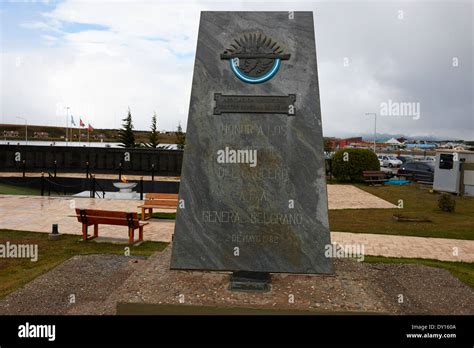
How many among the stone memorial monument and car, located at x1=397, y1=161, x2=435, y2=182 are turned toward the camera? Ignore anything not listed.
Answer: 1

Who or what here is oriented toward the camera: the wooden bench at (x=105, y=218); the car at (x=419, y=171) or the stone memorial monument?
the stone memorial monument

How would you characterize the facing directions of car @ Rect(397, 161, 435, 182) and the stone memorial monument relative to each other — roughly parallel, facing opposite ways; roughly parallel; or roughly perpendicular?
roughly perpendicular

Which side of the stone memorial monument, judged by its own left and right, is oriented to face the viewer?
front

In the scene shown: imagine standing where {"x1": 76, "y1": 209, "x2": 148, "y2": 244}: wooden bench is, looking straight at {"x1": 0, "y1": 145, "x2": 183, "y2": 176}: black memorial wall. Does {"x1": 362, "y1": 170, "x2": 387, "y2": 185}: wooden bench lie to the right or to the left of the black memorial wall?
right

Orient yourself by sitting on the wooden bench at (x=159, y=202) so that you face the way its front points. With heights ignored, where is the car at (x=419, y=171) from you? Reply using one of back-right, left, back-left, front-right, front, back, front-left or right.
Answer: back

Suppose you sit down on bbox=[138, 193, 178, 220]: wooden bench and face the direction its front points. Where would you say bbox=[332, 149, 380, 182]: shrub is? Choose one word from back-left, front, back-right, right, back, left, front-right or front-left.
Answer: back

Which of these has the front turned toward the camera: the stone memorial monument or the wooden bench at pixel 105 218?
the stone memorial monument

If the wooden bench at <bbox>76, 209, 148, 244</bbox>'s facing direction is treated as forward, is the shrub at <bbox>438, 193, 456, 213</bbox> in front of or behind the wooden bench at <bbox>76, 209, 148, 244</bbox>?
in front
